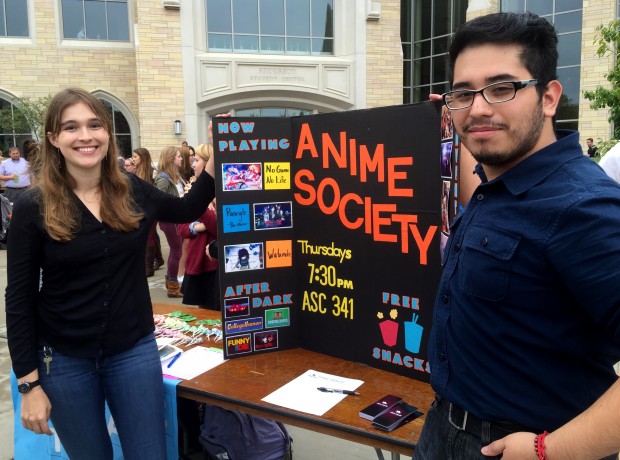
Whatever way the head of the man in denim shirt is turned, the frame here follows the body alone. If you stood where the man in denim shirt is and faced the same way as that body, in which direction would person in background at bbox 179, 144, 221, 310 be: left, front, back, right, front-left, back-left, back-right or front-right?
right

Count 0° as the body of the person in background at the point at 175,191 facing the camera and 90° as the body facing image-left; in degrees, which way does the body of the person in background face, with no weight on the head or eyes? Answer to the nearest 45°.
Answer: approximately 270°

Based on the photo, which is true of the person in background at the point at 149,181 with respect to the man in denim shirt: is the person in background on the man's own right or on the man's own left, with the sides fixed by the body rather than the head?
on the man's own right

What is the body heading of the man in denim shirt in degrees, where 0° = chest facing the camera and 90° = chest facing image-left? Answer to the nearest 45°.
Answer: approximately 45°

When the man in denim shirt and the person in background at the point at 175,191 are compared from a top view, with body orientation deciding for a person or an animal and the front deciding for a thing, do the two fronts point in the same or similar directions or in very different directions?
very different directions

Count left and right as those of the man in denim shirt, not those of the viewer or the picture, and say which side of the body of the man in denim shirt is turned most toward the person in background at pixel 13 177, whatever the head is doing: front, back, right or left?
right

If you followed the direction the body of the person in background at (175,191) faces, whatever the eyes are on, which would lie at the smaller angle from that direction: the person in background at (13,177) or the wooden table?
the wooden table

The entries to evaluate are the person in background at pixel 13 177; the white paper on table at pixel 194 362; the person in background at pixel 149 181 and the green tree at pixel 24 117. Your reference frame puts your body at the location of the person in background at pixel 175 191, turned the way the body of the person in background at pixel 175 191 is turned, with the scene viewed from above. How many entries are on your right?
1

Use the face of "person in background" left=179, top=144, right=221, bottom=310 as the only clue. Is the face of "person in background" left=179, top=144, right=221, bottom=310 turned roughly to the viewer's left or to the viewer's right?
to the viewer's left

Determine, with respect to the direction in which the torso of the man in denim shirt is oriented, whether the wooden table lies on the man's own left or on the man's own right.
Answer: on the man's own right

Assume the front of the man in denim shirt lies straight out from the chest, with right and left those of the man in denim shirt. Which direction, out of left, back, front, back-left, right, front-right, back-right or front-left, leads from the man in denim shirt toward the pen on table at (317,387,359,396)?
right
